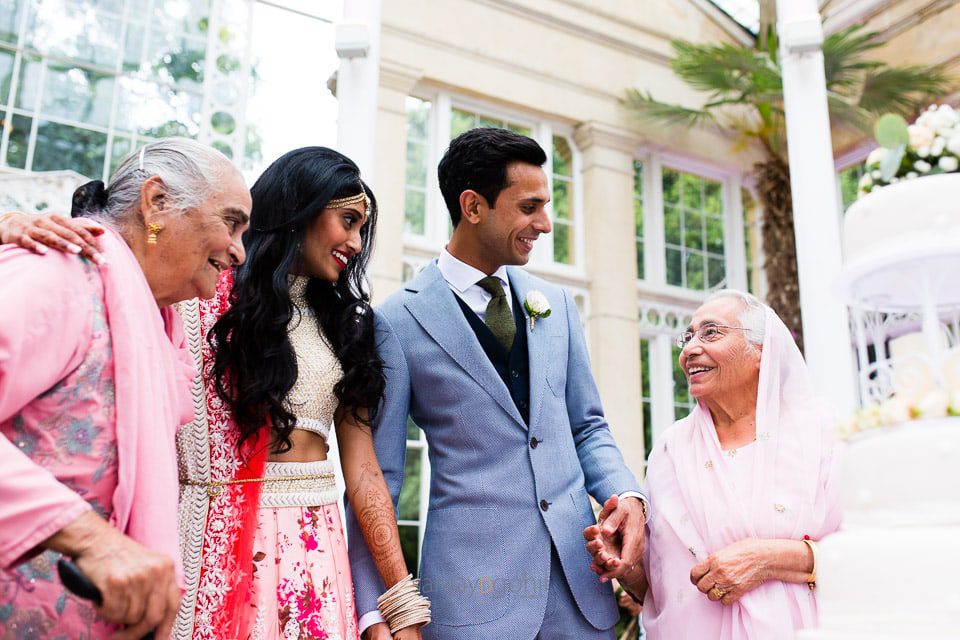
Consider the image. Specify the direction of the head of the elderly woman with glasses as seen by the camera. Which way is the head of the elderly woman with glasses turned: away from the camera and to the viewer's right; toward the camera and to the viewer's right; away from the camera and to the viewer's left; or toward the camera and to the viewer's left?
toward the camera and to the viewer's left

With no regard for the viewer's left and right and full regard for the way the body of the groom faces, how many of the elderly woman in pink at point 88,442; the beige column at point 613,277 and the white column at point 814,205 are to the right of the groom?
1

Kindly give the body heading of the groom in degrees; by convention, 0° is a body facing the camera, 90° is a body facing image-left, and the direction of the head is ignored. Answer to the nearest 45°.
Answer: approximately 315°

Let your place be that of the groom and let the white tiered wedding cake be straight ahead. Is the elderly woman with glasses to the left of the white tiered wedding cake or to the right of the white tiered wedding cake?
left

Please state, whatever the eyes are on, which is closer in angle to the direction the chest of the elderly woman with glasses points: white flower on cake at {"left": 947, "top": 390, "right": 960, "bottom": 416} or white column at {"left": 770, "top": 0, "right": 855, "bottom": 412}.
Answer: the white flower on cake

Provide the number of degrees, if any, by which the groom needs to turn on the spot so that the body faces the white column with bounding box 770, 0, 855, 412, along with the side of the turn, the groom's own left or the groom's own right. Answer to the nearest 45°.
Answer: approximately 90° to the groom's own left

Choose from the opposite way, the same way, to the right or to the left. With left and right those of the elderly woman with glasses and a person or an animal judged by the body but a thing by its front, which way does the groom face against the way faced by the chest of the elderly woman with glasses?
to the left

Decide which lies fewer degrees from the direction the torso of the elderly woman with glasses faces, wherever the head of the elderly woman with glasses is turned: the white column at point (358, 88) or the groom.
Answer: the groom

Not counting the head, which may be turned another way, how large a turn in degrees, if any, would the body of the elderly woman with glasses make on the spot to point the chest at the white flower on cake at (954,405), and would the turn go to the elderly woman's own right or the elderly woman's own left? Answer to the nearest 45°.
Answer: approximately 90° to the elderly woman's own left

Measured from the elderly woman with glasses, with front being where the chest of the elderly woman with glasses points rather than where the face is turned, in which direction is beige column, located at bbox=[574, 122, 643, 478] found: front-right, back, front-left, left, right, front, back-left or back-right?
back-right

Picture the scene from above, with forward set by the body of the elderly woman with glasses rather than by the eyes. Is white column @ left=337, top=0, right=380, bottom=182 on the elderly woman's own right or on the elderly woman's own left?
on the elderly woman's own right

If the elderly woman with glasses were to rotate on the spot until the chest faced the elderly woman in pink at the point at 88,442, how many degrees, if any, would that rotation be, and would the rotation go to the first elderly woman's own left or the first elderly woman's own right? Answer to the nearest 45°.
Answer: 0° — they already face them

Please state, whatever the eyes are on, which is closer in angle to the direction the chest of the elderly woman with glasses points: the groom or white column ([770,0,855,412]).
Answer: the groom

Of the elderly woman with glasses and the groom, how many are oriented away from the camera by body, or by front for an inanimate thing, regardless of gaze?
0

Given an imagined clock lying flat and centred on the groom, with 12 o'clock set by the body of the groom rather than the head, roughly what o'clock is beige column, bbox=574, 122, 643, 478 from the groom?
The beige column is roughly at 8 o'clock from the groom.

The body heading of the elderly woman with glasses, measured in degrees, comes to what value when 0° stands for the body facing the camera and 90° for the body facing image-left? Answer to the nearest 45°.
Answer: approximately 45°
